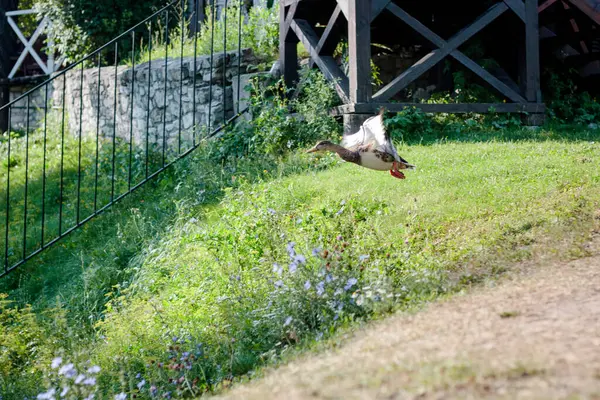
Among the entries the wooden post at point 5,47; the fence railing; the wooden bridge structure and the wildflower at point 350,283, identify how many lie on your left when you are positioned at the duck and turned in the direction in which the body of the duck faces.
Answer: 1

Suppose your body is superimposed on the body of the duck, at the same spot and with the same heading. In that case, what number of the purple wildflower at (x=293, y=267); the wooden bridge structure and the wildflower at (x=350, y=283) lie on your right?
1

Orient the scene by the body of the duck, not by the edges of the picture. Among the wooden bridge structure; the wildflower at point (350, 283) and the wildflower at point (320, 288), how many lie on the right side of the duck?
1

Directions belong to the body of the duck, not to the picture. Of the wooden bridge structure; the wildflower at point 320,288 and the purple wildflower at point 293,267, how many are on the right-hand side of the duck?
1

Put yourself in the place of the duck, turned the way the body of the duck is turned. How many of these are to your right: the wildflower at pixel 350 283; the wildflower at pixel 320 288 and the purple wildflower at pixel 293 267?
0

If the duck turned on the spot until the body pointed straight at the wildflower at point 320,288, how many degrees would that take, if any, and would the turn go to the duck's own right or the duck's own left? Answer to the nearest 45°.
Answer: approximately 90° to the duck's own left

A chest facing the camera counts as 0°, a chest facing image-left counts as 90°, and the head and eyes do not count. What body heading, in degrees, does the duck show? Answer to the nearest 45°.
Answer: approximately 90°

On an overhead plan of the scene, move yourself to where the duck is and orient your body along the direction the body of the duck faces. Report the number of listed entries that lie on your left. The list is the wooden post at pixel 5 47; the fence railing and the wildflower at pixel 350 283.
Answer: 1

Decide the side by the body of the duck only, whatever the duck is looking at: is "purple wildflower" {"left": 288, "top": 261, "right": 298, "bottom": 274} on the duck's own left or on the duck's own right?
on the duck's own left

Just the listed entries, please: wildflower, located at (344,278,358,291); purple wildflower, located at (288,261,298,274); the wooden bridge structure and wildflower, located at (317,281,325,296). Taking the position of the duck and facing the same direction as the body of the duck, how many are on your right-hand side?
1

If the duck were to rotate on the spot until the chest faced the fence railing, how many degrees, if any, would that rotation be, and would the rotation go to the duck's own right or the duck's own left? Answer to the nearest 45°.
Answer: approximately 45° to the duck's own right

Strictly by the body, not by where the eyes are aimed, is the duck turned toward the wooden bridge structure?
no

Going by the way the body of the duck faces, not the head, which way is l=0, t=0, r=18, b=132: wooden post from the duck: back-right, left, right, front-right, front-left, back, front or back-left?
front-right

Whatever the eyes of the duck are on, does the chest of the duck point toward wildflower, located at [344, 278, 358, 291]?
no
